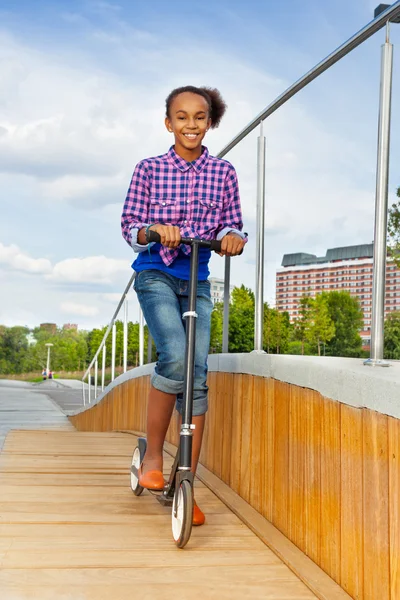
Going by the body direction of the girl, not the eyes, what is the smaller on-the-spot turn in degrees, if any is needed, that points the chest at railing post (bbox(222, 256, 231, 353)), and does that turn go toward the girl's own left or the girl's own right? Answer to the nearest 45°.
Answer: approximately 180°

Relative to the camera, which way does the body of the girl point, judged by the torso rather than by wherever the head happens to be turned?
toward the camera

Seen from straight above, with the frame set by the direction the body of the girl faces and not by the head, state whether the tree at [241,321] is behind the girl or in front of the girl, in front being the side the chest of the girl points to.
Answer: behind

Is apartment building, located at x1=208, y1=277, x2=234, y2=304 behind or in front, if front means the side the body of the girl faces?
behind

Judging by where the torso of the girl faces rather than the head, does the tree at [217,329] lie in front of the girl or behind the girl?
behind
